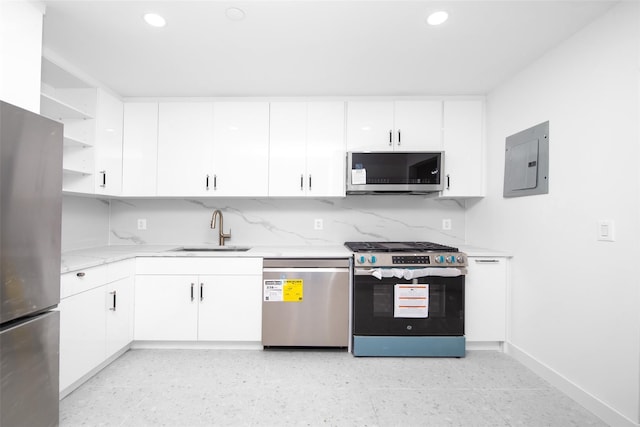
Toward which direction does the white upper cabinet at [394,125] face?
toward the camera

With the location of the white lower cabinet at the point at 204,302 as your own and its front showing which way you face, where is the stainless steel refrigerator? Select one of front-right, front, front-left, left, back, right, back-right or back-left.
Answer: front-right

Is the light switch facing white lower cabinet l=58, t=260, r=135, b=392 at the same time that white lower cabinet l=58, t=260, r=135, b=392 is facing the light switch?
yes

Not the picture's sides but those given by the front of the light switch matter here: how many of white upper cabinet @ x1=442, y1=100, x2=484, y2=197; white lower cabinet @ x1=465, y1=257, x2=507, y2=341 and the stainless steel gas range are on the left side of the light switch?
0

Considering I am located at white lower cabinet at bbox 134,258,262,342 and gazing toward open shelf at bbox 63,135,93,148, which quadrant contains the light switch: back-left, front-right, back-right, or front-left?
back-left

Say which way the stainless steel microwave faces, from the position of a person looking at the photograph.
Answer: facing the viewer

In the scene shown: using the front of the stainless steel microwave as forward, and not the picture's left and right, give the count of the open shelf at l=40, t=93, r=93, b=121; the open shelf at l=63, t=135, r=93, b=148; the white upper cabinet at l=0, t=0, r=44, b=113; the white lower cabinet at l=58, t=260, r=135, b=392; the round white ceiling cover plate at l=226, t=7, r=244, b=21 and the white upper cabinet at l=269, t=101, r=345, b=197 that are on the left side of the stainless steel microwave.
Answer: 0

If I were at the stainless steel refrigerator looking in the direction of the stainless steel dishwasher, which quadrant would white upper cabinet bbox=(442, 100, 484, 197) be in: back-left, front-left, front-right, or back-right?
front-right

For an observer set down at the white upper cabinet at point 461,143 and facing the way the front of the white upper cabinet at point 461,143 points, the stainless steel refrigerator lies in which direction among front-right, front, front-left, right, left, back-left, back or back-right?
front-right

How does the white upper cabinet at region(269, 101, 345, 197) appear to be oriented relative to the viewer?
toward the camera

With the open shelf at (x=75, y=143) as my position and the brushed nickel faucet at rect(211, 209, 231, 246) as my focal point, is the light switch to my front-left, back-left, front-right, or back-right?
front-right

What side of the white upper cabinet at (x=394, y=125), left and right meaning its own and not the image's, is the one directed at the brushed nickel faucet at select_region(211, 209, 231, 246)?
right

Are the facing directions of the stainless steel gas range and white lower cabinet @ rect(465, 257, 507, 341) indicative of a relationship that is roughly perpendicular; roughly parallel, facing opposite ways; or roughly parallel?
roughly parallel

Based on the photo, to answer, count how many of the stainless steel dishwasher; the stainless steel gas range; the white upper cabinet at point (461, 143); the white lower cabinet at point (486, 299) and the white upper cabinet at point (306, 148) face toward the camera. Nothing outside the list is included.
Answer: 5

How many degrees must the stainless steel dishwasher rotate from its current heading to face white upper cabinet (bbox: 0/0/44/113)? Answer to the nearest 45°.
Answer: approximately 45° to its right

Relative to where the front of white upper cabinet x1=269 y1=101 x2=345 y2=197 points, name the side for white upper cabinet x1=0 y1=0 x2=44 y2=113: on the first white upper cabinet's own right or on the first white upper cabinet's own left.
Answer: on the first white upper cabinet's own right

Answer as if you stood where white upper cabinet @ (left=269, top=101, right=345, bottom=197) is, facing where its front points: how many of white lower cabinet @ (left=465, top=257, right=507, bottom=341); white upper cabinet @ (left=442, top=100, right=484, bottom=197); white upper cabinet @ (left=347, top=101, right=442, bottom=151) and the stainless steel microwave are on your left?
4

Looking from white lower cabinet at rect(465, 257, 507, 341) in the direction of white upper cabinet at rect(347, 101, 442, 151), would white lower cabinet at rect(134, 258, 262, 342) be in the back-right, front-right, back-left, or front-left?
front-left

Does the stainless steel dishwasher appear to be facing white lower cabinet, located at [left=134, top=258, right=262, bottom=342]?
no
